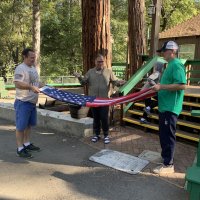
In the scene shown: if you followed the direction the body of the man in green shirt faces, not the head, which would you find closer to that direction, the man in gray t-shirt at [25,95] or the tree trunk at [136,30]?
the man in gray t-shirt

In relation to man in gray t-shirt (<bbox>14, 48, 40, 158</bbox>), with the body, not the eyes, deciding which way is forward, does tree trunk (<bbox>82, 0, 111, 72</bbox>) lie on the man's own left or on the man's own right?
on the man's own left

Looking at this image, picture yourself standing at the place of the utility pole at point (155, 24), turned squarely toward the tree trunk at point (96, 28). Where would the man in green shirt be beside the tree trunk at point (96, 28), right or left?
left

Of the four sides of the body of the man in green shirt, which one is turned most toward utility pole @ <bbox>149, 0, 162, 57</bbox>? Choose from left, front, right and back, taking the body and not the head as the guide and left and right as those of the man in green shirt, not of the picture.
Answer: right

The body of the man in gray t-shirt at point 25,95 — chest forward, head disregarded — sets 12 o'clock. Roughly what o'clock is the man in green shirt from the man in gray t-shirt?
The man in green shirt is roughly at 1 o'clock from the man in gray t-shirt.

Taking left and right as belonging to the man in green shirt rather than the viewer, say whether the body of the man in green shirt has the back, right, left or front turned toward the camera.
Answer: left

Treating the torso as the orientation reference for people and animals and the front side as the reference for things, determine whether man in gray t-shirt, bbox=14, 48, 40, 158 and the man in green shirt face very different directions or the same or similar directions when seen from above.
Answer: very different directions

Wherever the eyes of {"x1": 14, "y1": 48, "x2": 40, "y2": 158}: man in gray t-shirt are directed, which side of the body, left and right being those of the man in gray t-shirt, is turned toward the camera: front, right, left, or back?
right

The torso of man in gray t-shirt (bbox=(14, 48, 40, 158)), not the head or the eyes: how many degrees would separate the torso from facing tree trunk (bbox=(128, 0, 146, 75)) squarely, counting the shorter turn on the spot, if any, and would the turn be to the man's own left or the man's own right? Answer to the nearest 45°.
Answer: approximately 45° to the man's own left

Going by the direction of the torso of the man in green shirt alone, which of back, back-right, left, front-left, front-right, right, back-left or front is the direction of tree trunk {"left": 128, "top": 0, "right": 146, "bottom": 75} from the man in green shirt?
right

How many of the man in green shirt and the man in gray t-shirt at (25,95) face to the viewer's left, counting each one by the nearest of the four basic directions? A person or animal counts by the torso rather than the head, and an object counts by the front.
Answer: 1

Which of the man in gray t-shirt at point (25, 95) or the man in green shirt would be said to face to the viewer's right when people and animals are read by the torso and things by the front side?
the man in gray t-shirt

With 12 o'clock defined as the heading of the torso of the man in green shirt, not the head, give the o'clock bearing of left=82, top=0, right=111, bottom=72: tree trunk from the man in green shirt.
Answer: The tree trunk is roughly at 2 o'clock from the man in green shirt.
